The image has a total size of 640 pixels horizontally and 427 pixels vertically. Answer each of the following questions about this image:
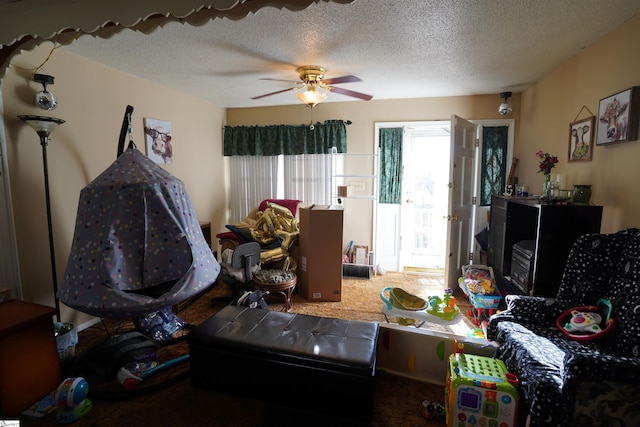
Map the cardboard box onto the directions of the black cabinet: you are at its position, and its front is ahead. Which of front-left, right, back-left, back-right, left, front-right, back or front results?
front-right

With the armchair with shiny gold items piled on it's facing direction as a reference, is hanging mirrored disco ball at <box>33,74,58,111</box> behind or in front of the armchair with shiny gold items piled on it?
in front

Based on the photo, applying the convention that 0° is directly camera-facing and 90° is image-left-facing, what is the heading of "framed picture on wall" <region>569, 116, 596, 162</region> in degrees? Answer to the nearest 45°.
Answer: approximately 45°

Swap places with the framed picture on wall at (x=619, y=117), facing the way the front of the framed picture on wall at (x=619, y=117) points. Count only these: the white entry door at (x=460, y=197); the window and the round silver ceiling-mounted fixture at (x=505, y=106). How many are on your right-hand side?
3

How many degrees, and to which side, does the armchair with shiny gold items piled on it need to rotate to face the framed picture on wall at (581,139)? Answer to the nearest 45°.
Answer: approximately 90° to its left

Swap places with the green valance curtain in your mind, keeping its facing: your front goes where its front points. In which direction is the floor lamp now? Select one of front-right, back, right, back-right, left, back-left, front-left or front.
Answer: front-right

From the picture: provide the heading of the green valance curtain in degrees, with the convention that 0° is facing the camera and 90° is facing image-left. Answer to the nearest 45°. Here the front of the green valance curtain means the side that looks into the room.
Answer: approximately 0°

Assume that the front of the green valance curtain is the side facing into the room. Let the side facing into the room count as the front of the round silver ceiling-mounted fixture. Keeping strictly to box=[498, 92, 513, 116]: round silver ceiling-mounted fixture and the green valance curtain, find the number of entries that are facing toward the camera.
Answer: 2

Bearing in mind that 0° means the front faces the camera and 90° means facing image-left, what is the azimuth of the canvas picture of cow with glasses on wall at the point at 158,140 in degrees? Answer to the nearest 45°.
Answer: approximately 315°

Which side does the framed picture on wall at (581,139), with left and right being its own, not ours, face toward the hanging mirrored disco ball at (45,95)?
front

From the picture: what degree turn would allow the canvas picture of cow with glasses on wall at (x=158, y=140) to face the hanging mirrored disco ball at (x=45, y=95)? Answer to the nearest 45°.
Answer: approximately 90° to its right

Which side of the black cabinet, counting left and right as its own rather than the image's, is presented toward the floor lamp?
front

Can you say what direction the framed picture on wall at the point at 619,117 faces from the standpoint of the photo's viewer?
facing the viewer and to the left of the viewer

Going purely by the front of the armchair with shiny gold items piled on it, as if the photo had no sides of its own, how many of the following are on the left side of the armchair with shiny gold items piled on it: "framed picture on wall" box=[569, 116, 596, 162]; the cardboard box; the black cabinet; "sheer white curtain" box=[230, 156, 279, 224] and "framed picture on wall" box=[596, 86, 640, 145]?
4
